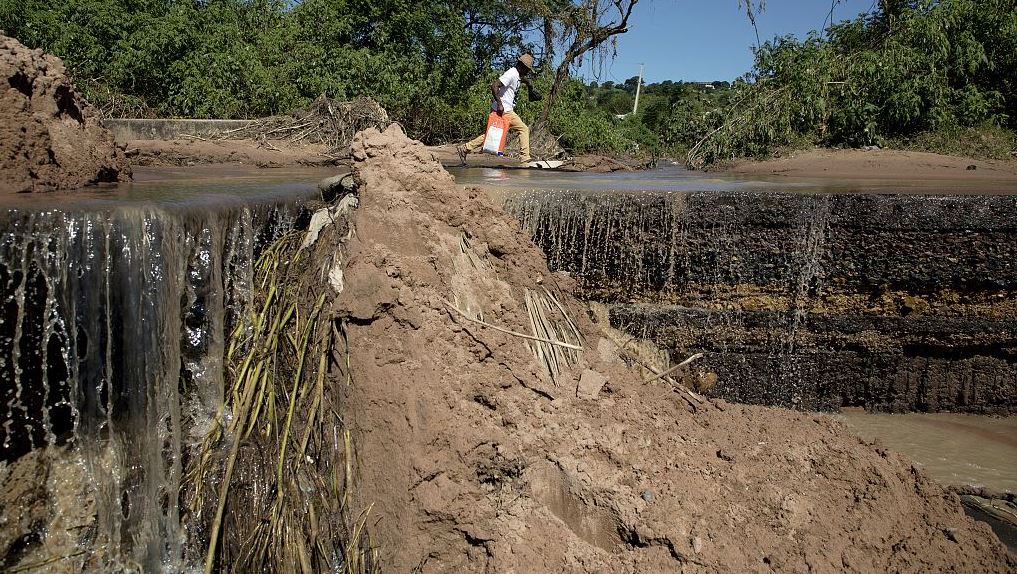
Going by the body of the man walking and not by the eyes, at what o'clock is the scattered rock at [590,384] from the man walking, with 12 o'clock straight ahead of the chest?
The scattered rock is roughly at 3 o'clock from the man walking.

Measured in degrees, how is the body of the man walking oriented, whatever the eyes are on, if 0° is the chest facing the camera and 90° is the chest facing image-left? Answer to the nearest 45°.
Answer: approximately 270°

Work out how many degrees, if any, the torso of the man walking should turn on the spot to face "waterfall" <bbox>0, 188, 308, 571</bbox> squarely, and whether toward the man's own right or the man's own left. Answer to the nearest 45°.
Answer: approximately 90° to the man's own right

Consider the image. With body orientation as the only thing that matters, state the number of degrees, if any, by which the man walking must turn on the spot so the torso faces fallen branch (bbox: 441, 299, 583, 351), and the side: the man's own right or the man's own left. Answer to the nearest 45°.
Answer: approximately 90° to the man's own right
